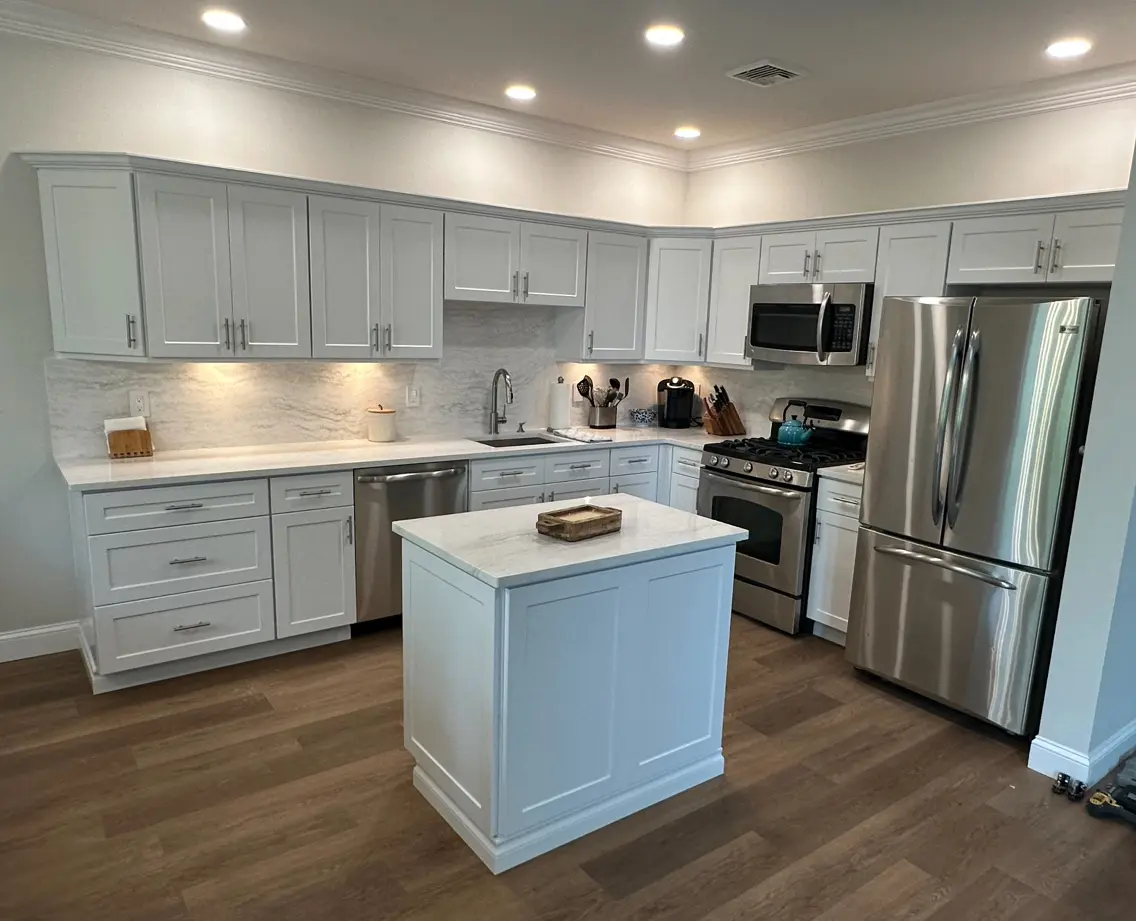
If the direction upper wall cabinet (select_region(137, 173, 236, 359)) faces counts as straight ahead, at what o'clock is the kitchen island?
The kitchen island is roughly at 11 o'clock from the upper wall cabinet.

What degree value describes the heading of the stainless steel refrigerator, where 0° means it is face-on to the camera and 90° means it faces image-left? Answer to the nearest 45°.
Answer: approximately 45°

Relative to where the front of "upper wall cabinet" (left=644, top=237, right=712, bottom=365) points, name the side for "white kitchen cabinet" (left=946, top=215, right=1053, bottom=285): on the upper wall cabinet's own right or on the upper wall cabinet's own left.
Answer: on the upper wall cabinet's own left

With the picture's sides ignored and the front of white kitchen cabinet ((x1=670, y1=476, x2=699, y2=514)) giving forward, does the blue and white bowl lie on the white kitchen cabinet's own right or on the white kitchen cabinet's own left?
on the white kitchen cabinet's own right

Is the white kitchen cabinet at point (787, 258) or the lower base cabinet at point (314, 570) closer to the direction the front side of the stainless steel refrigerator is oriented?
the lower base cabinet

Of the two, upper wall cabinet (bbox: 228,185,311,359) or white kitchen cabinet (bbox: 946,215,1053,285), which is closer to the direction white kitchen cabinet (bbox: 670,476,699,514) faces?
the upper wall cabinet

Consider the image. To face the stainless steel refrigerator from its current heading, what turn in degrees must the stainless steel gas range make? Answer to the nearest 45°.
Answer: approximately 90° to its left

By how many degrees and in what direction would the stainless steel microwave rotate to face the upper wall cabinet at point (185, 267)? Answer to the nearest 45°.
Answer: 0° — it already faces it
